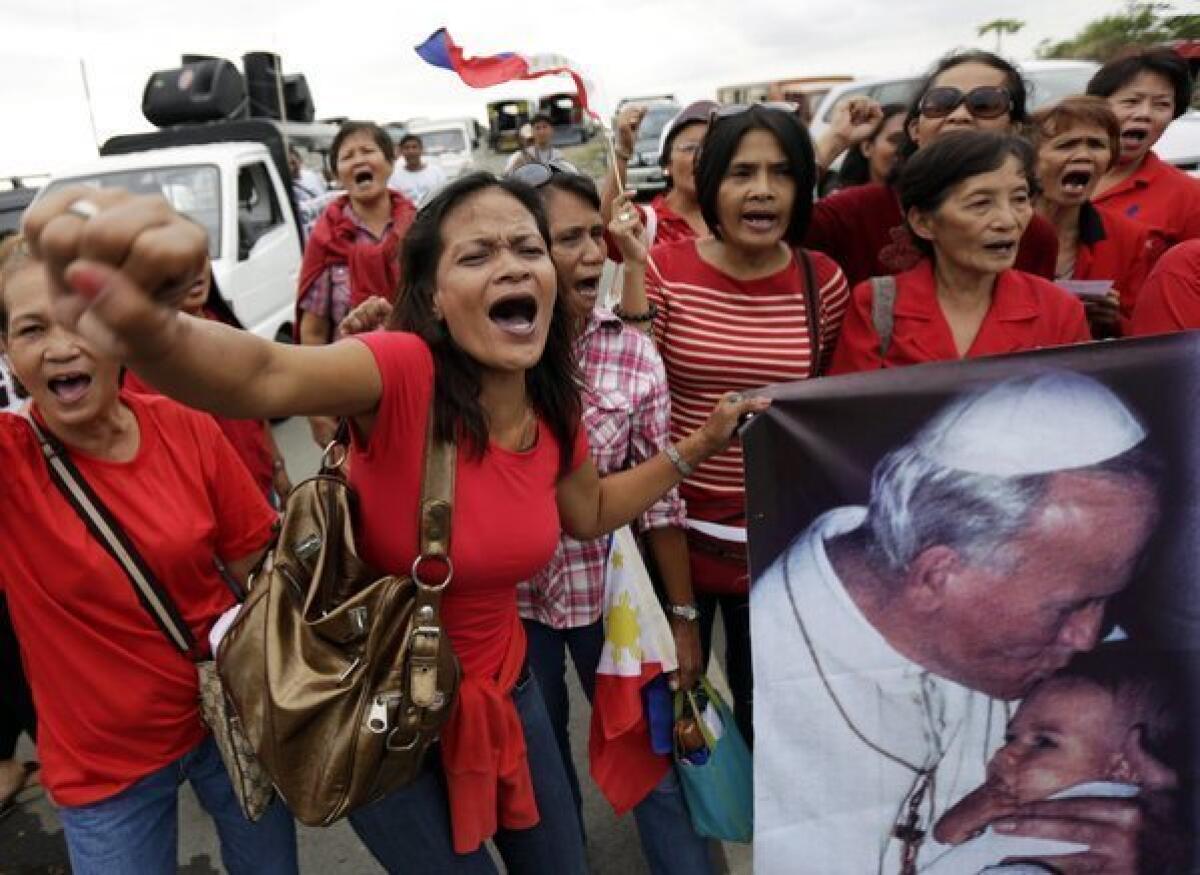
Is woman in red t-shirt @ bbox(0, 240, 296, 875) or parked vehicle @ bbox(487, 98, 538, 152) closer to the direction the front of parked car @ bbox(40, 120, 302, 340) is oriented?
the woman in red t-shirt

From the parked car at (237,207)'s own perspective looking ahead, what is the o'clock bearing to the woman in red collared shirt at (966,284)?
The woman in red collared shirt is roughly at 10 o'clock from the parked car.

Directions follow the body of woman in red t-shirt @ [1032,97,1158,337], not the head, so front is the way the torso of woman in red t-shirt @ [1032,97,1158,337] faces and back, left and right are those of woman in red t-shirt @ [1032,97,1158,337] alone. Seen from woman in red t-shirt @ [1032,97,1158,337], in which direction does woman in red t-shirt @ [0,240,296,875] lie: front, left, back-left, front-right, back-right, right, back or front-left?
front-right

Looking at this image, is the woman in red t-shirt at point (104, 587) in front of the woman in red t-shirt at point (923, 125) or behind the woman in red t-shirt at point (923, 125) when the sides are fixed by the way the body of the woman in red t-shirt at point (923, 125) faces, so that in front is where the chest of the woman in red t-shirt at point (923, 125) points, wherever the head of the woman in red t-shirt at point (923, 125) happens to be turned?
in front

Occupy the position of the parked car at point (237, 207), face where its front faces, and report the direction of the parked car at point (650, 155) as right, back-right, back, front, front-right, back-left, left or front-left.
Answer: back

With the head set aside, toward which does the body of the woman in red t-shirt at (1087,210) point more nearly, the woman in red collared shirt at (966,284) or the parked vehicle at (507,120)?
the woman in red collared shirt

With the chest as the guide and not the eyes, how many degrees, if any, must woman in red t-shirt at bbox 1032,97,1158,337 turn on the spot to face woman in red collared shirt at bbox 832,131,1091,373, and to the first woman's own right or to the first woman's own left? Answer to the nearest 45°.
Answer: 0° — they already face them

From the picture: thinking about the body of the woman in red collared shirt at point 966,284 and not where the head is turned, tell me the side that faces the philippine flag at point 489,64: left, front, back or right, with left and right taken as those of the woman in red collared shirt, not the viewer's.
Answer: right

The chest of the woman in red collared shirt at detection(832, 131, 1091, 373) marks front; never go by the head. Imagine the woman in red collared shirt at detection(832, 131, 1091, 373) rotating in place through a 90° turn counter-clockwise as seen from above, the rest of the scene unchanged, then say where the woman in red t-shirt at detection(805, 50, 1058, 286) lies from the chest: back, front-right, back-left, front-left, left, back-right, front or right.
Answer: left
